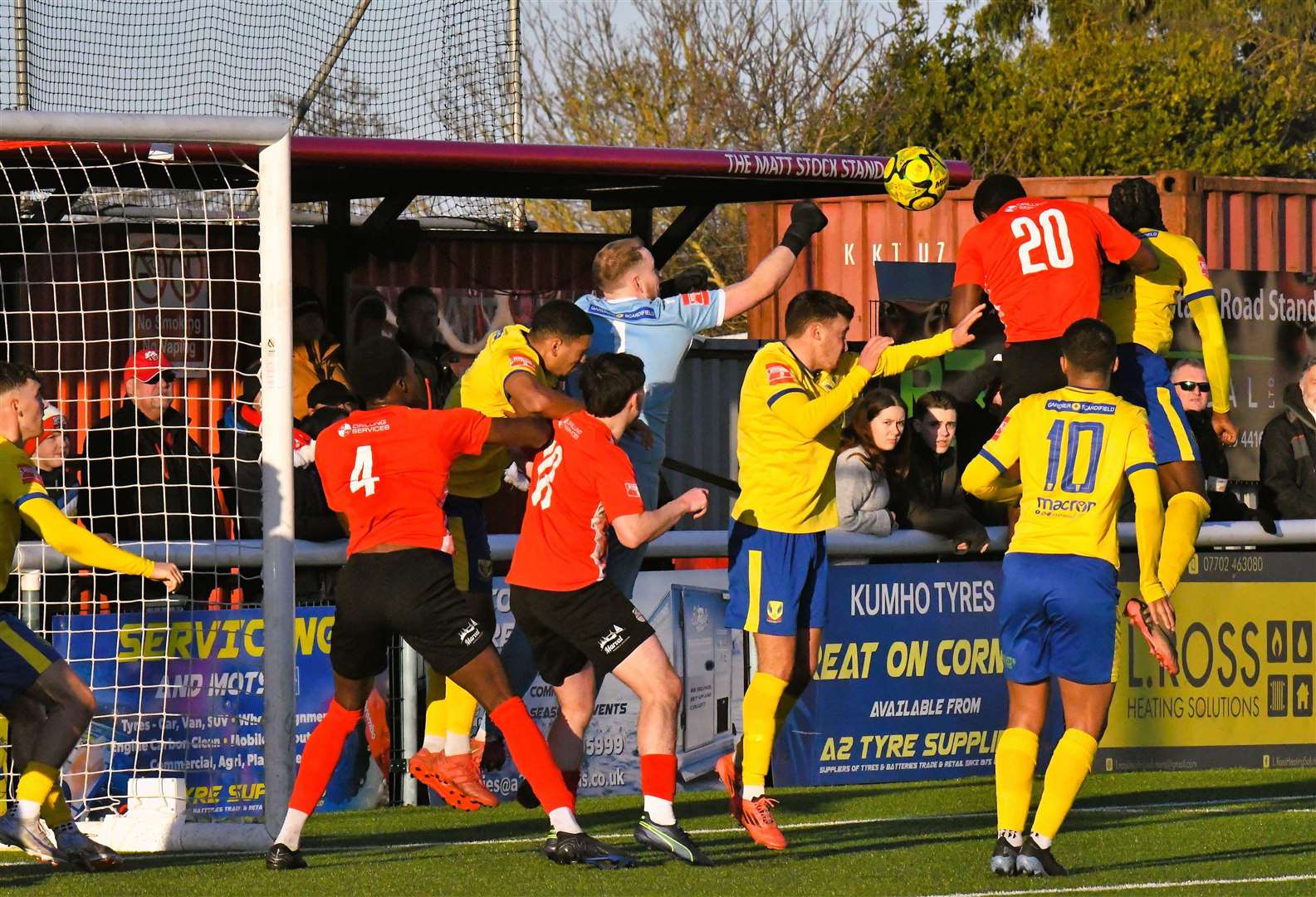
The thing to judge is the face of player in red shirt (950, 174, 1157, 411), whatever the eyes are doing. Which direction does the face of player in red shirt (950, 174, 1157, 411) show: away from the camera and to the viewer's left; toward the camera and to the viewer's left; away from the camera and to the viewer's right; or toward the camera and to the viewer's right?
away from the camera and to the viewer's left

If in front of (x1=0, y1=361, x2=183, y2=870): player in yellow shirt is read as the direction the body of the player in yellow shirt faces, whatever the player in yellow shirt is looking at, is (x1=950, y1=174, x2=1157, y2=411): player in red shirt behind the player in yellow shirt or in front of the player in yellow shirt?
in front

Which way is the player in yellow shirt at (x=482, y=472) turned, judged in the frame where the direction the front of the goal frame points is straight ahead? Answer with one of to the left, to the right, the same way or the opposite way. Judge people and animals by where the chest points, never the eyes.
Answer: to the left

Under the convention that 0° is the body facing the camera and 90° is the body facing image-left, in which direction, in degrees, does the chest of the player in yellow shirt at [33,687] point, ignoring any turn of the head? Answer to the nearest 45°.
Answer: approximately 270°

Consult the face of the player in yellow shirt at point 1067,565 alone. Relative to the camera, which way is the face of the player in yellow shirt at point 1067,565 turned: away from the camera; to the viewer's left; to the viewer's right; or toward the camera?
away from the camera

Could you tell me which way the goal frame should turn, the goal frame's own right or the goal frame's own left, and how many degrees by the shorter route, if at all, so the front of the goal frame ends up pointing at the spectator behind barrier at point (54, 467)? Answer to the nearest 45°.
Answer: approximately 135° to the goal frame's own right

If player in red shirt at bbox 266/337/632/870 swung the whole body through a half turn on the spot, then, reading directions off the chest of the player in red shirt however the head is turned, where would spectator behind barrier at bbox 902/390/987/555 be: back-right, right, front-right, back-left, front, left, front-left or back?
back

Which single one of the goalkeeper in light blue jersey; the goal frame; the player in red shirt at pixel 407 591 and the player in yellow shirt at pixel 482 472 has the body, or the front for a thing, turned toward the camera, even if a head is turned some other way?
the goal frame

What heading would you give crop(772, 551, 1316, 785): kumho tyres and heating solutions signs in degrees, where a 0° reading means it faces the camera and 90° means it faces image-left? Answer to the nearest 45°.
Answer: approximately 0°

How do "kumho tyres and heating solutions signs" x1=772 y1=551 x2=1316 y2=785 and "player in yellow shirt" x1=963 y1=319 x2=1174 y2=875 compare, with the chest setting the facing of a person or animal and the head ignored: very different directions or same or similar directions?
very different directions

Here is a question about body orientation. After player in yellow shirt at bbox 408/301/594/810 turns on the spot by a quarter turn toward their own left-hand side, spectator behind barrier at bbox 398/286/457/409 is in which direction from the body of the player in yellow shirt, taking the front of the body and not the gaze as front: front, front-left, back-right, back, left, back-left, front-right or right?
front

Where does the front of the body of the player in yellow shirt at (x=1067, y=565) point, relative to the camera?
away from the camera
